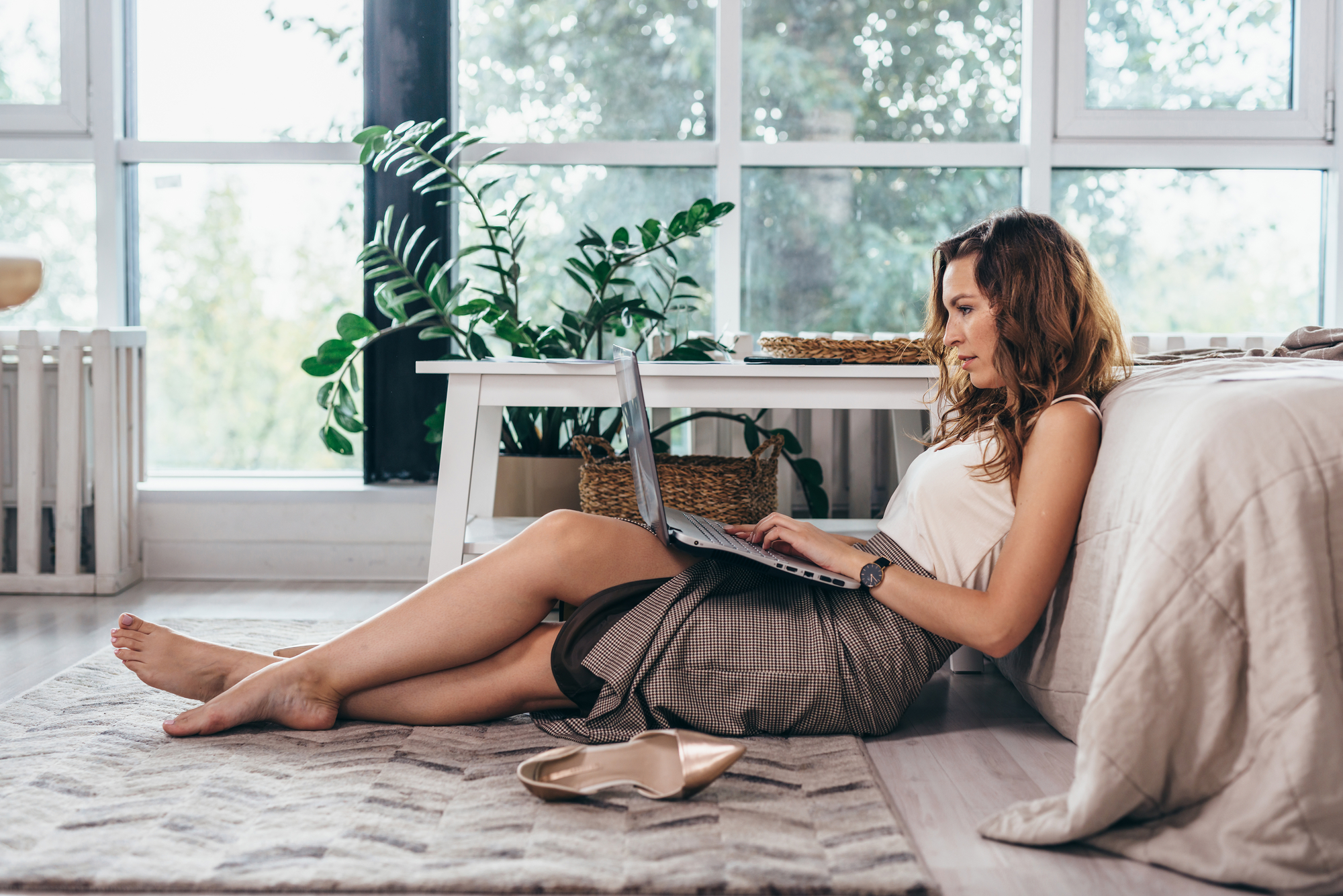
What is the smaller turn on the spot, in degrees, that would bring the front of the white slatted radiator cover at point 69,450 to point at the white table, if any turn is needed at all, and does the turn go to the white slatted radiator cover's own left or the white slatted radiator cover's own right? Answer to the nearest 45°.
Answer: approximately 45° to the white slatted radiator cover's own left

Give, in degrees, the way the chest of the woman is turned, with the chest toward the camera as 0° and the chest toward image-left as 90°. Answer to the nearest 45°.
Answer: approximately 90°

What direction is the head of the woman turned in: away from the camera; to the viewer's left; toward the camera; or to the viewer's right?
to the viewer's left

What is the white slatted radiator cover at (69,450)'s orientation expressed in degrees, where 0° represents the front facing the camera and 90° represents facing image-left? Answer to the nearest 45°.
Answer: approximately 0°

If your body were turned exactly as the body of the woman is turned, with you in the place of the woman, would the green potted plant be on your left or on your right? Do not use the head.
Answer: on your right

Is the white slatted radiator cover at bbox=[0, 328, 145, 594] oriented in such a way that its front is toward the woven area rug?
yes

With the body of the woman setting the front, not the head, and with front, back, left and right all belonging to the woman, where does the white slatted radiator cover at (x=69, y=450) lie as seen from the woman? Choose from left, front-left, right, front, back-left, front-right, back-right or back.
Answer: front-right

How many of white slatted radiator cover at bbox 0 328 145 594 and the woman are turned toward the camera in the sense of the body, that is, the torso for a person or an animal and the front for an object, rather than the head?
1
